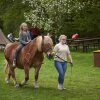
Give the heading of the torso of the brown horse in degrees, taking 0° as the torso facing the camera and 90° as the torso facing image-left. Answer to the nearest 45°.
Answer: approximately 315°
